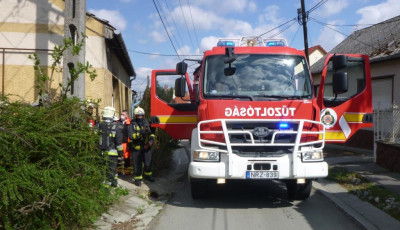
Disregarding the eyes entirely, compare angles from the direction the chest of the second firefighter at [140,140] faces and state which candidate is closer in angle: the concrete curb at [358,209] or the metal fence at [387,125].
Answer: the concrete curb

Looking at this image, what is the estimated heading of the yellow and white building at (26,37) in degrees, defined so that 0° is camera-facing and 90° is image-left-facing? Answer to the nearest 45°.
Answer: approximately 270°

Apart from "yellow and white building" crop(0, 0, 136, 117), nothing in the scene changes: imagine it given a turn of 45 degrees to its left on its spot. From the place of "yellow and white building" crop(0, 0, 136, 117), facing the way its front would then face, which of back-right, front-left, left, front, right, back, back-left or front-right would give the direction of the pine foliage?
back-right

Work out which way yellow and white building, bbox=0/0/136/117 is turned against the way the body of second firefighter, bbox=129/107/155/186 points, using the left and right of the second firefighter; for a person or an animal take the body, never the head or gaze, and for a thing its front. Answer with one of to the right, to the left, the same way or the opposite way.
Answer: to the left

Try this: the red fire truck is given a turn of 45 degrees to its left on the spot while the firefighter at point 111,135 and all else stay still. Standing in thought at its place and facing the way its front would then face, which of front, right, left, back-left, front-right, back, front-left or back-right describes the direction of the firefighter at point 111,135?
back-right

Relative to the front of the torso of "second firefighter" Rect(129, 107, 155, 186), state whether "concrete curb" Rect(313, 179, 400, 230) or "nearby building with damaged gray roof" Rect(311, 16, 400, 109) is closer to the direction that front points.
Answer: the concrete curb

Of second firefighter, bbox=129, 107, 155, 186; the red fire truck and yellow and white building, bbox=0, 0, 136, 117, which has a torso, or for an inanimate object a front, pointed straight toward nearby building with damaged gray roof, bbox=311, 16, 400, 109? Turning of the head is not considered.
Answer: yellow and white building, bbox=0, 0, 136, 117

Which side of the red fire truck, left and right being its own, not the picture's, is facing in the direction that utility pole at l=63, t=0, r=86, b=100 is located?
right

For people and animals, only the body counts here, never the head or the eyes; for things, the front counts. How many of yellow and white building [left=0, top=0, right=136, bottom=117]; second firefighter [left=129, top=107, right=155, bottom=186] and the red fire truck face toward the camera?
2

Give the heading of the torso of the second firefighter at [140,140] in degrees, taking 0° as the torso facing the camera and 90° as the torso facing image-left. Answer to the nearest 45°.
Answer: approximately 0°

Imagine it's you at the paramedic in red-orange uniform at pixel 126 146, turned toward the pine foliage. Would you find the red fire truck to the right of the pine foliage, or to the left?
left

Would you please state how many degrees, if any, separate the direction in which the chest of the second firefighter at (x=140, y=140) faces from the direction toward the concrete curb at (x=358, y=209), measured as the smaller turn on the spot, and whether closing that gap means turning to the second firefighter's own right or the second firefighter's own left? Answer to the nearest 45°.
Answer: approximately 45° to the second firefighter's own left

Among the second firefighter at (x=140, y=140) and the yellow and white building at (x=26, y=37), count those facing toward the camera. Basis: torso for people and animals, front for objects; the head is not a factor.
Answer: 1

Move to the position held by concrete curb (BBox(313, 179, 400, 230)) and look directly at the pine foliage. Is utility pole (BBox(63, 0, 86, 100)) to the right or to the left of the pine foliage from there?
right
